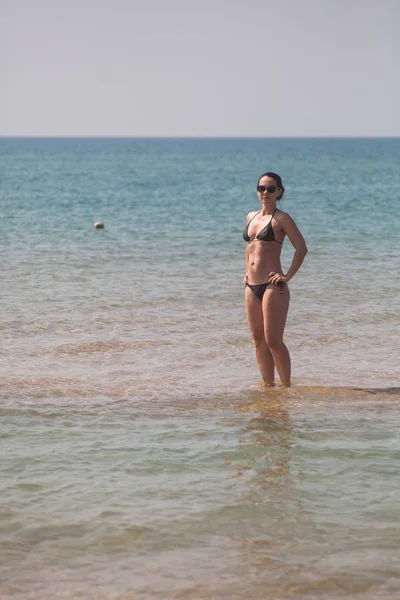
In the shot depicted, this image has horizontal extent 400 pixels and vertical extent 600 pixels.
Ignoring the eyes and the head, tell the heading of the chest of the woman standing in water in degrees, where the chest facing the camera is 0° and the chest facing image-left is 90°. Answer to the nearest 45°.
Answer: approximately 45°
